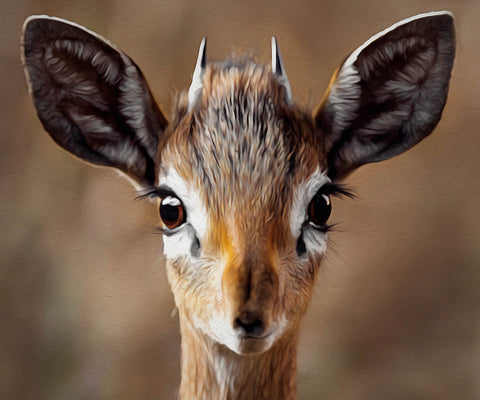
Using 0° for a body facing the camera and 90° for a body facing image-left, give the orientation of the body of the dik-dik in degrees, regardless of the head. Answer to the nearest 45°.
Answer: approximately 0°
